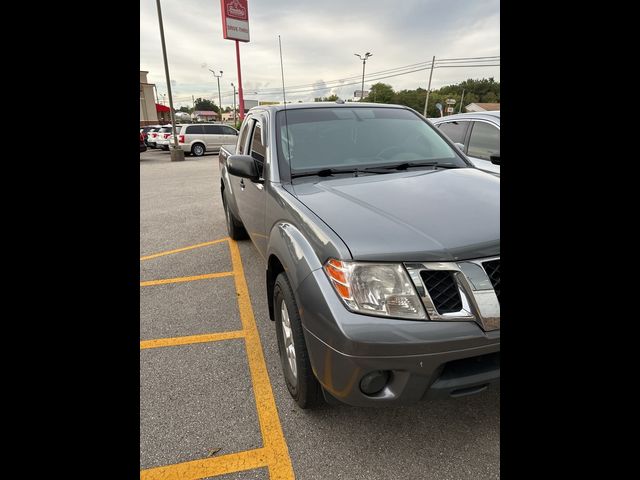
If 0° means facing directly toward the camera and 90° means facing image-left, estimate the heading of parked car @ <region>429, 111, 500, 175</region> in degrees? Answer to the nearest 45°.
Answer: approximately 315°

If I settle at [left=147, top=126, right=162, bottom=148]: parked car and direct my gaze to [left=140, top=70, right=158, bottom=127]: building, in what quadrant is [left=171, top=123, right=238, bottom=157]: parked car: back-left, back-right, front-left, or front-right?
back-right

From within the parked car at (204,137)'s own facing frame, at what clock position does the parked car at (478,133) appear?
the parked car at (478,133) is roughly at 4 o'clock from the parked car at (204,137).

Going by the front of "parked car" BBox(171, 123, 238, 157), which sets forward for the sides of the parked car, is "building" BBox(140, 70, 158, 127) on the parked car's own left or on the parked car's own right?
on the parked car's own left

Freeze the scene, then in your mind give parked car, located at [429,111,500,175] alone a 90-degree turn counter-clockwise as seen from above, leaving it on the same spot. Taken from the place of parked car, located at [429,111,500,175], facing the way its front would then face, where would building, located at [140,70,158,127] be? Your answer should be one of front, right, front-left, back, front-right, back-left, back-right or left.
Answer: left

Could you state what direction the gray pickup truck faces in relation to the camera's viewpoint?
facing the viewer and to the right of the viewer

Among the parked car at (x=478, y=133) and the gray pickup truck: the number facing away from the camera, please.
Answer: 0

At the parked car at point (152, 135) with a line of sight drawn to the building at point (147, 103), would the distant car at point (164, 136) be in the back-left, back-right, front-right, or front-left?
back-right

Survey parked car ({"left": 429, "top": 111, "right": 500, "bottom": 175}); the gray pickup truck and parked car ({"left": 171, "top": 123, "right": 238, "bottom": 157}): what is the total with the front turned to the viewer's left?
0

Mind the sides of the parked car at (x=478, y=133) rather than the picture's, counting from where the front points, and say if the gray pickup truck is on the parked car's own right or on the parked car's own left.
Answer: on the parked car's own right

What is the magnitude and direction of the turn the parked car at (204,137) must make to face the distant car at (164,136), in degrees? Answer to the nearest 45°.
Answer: approximately 90° to its left

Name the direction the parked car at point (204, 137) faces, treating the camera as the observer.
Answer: facing away from the viewer and to the right of the viewer

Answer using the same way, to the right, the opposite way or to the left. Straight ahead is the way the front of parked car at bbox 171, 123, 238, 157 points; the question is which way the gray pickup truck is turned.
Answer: to the right
